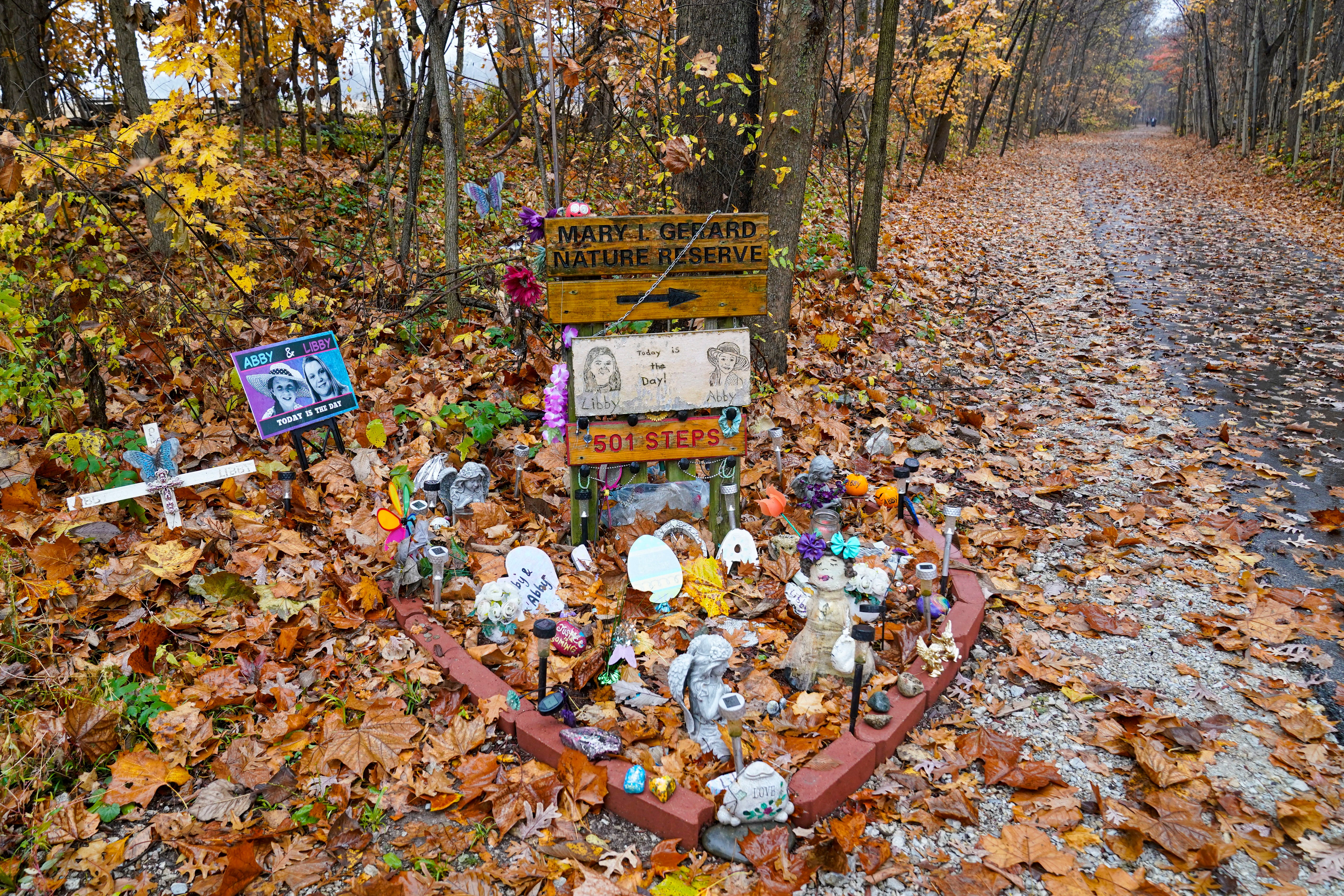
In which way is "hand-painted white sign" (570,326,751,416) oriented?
toward the camera

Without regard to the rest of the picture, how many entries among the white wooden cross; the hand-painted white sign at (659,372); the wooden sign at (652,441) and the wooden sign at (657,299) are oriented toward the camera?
4

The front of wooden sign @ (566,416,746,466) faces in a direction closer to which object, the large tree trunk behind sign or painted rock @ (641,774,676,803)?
the painted rock

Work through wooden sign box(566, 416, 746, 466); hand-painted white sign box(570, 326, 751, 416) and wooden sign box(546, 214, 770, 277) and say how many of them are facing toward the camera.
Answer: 3

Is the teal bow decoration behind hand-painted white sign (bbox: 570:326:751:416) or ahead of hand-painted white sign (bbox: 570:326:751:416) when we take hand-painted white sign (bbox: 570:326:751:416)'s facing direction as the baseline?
ahead

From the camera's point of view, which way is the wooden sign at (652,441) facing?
toward the camera

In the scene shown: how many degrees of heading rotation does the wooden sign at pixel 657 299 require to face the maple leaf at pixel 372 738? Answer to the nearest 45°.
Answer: approximately 45° to its right

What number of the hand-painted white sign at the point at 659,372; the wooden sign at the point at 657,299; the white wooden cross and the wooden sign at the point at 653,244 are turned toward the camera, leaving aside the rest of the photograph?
4

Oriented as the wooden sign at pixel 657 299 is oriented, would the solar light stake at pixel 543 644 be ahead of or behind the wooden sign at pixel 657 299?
ahead

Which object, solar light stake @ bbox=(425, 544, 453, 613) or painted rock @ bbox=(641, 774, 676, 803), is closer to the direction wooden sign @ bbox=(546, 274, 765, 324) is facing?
the painted rock

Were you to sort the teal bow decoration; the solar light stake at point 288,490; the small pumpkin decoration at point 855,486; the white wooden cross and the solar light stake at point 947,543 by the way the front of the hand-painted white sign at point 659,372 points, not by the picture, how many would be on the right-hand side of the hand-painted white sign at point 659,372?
2

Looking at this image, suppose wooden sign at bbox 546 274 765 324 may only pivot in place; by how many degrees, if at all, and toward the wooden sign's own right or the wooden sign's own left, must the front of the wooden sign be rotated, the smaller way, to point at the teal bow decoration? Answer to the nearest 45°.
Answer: approximately 45° to the wooden sign's own left

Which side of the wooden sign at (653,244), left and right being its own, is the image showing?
front
